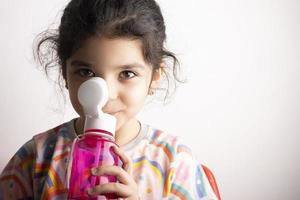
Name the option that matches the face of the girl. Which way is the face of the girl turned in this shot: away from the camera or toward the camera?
toward the camera

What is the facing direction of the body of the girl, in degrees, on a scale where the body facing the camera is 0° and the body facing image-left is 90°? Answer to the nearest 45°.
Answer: approximately 0°
